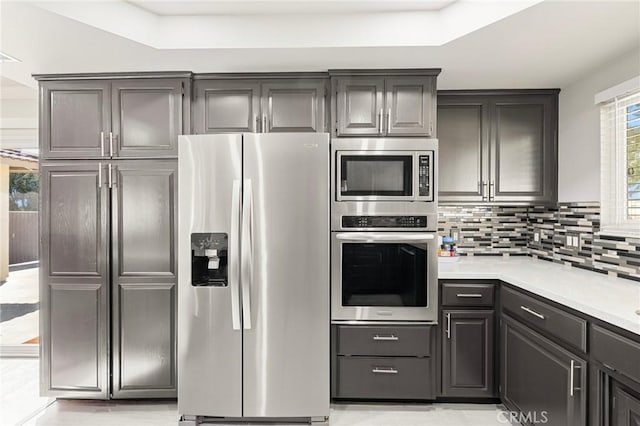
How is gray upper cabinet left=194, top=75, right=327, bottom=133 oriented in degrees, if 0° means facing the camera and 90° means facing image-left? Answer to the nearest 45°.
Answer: approximately 0°

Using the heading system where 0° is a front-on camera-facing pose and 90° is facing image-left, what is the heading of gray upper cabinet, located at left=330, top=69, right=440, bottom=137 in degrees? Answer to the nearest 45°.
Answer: approximately 0°

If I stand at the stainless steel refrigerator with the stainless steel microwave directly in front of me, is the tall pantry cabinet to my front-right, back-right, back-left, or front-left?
back-left

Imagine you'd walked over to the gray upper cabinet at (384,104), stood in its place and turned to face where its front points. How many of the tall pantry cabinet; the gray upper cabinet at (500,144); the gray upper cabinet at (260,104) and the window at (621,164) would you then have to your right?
2

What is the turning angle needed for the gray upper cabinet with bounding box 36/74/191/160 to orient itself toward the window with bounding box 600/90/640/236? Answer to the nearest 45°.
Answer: approximately 45° to its left

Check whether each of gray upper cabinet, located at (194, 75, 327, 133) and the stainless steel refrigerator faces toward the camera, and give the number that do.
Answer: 2

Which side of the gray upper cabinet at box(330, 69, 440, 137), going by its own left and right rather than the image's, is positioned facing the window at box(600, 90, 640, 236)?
left

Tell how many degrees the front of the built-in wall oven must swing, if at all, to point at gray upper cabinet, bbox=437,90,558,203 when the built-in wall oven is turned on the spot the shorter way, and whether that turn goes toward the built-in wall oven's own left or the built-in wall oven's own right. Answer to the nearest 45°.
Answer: approximately 135° to the built-in wall oven's own left
